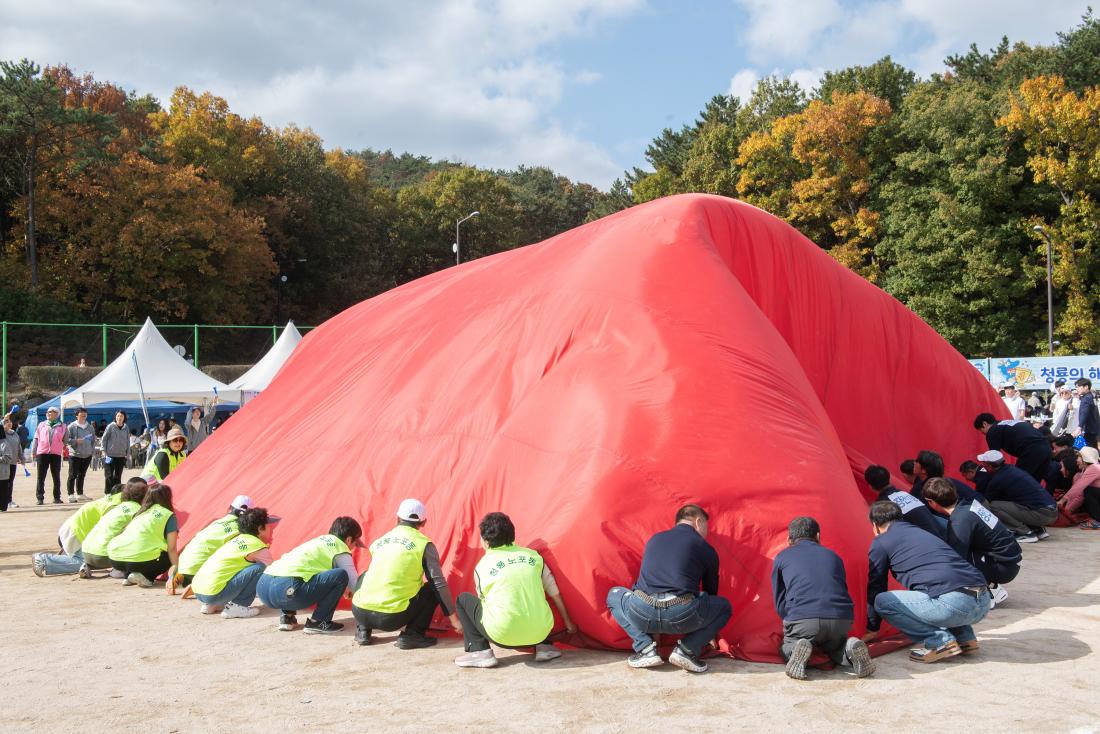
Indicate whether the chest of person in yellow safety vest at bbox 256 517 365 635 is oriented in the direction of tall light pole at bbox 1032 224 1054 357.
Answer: yes

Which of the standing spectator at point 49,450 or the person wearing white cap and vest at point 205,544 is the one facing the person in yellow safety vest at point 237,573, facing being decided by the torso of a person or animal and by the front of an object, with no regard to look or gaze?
the standing spectator

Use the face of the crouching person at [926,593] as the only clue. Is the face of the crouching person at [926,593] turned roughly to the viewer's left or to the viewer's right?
to the viewer's left

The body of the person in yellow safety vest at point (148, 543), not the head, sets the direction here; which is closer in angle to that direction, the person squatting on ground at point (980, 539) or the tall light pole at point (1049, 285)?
the tall light pole

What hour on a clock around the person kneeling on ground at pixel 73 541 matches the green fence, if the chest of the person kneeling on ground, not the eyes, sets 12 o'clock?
The green fence is roughly at 9 o'clock from the person kneeling on ground.

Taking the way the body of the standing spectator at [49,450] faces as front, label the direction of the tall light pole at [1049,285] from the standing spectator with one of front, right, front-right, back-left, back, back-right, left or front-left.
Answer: left

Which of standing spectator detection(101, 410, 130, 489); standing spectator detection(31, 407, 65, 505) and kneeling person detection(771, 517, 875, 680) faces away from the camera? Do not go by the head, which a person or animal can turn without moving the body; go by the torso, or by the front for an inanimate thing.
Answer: the kneeling person

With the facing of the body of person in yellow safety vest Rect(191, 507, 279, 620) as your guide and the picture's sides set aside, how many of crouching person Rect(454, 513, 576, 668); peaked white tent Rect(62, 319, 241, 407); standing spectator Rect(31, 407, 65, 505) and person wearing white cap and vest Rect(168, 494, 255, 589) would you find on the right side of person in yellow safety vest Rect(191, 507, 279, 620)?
1

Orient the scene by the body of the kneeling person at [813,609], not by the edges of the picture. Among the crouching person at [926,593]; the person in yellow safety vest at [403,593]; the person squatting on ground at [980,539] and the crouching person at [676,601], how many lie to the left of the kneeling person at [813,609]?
2

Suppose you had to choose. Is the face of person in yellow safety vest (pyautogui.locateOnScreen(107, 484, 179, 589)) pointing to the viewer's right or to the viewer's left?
to the viewer's right

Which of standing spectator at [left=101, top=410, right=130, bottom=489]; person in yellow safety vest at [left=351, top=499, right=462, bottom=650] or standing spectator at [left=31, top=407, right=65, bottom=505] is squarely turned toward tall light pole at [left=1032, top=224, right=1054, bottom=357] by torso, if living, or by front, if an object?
the person in yellow safety vest

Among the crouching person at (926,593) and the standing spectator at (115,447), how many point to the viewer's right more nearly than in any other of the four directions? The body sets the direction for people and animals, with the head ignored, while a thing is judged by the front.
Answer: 0

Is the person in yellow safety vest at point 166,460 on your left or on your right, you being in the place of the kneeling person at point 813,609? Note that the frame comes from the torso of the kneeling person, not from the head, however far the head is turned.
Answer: on your left

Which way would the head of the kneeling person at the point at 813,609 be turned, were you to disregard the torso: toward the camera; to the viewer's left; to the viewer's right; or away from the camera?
away from the camera

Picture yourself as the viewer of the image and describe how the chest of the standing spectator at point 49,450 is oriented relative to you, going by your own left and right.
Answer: facing the viewer

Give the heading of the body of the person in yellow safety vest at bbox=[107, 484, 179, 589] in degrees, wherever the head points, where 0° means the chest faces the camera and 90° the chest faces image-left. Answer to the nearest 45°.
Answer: approximately 225°

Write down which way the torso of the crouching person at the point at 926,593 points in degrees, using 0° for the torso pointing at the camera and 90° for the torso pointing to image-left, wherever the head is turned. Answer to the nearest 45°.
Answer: approximately 135°
